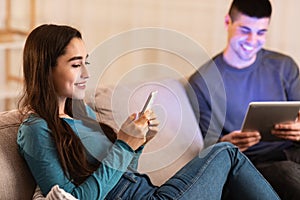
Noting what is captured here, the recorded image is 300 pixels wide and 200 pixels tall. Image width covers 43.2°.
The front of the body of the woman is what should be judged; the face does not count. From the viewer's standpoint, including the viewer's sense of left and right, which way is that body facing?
facing to the right of the viewer

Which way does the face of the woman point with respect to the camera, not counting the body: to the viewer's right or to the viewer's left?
to the viewer's right

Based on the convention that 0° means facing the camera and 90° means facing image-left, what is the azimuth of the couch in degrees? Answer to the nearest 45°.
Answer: approximately 0°

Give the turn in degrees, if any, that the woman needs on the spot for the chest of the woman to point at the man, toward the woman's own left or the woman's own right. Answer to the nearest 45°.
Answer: approximately 45° to the woman's own left
